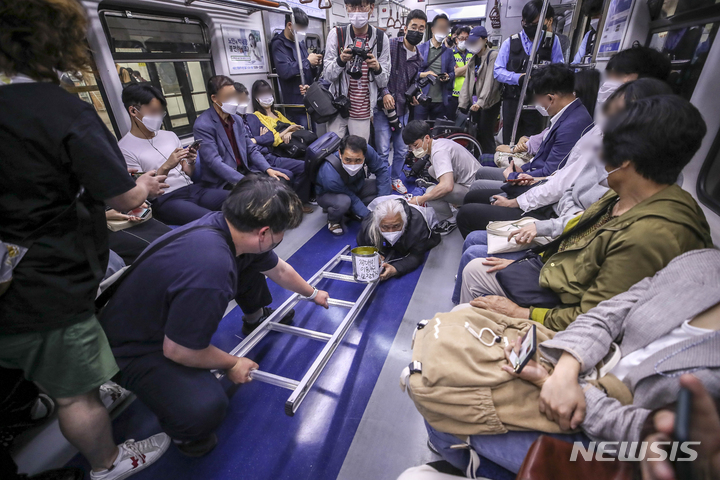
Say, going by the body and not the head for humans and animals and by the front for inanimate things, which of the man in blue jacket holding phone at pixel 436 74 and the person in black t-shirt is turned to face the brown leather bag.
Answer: the man in blue jacket holding phone

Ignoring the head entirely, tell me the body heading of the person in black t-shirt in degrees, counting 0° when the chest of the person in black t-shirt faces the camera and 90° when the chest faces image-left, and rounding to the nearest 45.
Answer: approximately 225°

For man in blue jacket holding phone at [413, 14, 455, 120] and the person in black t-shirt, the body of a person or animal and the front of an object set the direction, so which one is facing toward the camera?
the man in blue jacket holding phone

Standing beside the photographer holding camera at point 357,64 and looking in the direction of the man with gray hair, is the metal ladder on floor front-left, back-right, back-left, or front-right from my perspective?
front-right

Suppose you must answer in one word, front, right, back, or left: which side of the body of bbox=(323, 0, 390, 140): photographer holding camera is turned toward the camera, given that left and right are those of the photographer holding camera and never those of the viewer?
front

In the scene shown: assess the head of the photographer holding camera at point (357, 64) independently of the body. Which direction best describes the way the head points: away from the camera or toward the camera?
toward the camera

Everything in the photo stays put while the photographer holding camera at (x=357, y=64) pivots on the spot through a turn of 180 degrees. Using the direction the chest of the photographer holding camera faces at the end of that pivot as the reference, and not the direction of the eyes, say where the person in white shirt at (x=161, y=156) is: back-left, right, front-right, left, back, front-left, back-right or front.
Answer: back-left

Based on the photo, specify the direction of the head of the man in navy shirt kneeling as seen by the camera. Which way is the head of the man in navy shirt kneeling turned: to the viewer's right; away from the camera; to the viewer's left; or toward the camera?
to the viewer's right

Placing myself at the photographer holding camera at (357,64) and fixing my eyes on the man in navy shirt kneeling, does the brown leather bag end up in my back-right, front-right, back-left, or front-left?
front-left

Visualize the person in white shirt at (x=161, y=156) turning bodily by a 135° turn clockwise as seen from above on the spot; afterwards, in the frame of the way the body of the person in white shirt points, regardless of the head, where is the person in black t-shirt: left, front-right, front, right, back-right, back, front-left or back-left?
left

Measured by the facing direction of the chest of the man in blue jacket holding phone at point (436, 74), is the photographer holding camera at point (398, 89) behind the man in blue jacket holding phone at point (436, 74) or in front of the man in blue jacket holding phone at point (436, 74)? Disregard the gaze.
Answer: in front

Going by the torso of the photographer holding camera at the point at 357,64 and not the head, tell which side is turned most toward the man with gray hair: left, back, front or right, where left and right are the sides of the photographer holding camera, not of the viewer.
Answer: front

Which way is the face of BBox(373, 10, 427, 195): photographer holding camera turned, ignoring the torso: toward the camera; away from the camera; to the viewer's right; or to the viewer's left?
toward the camera

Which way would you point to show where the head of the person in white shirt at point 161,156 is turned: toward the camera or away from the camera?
toward the camera

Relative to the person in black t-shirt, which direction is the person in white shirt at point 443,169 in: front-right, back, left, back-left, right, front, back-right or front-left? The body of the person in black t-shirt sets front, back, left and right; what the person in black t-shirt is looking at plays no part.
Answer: front-right

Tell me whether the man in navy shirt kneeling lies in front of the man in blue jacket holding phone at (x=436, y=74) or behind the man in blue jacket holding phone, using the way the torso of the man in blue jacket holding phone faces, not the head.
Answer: in front

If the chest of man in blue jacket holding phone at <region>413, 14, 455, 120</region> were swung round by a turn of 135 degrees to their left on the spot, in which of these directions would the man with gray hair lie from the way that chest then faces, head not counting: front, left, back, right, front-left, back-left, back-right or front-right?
back-right

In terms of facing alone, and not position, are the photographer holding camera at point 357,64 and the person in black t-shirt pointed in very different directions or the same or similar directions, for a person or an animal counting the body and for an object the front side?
very different directions

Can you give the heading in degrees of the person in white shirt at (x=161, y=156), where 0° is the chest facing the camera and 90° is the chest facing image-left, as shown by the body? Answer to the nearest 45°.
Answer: approximately 315°
